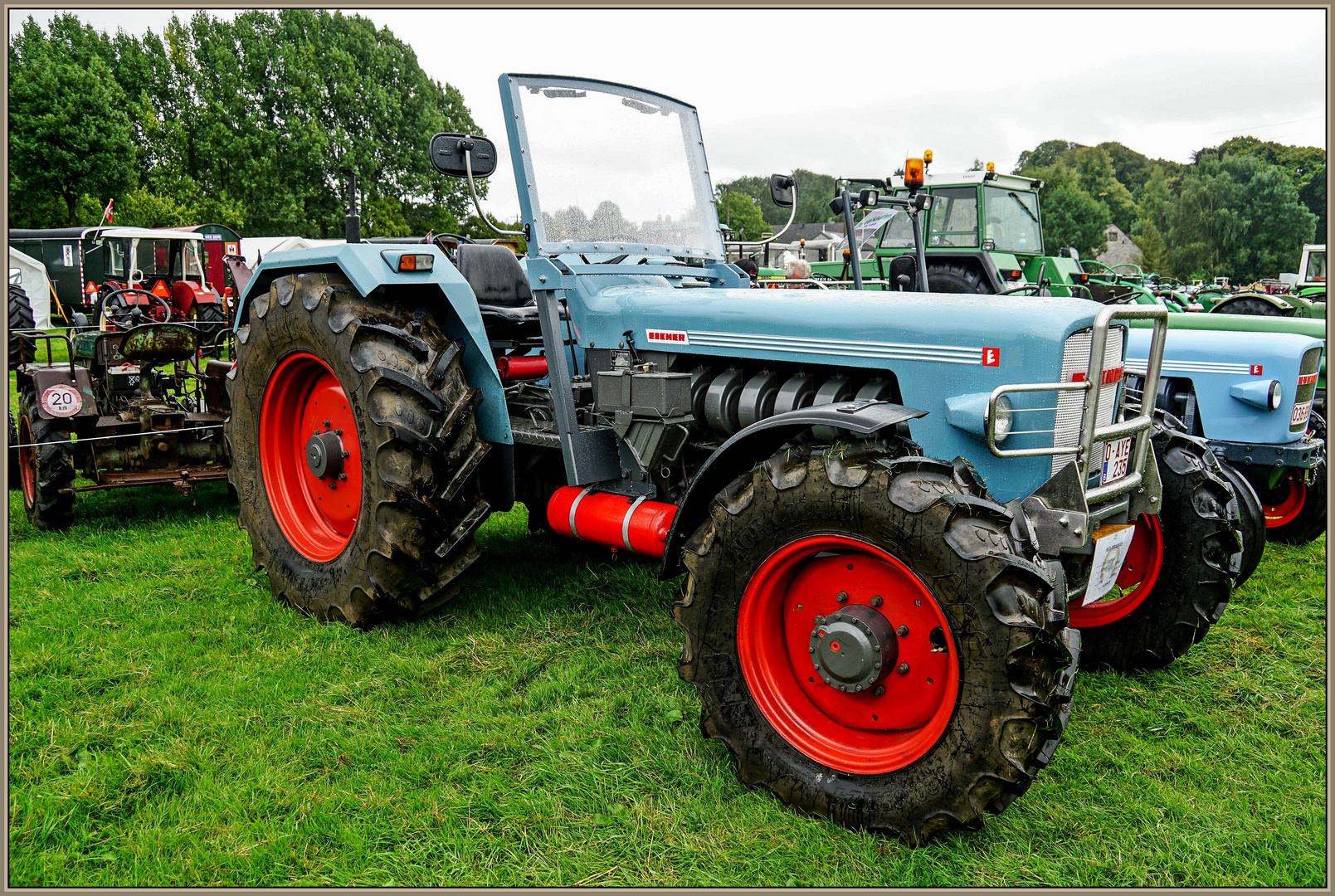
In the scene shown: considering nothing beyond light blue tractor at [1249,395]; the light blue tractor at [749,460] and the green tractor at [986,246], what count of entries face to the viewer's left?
0

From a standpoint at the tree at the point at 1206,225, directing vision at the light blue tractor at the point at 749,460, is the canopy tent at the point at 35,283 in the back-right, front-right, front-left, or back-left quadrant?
front-right

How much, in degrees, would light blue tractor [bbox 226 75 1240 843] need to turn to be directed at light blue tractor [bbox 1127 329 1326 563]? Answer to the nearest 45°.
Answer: approximately 90° to its left

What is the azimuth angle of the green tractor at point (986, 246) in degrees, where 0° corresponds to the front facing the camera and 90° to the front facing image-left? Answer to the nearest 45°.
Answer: approximately 315°

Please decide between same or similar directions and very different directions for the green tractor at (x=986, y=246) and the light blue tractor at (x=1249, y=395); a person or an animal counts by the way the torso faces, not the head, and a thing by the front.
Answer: same or similar directions

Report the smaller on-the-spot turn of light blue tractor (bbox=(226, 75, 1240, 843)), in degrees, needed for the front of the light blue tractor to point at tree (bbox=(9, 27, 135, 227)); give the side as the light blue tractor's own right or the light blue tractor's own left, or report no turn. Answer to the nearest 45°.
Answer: approximately 180°

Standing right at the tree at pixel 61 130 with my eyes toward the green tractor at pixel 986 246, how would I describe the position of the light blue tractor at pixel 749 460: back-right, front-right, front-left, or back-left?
front-right

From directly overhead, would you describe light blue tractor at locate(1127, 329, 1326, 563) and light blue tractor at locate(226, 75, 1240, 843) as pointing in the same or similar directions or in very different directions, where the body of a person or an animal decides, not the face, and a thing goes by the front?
same or similar directions

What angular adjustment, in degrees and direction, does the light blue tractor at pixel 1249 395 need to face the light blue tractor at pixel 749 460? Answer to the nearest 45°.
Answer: approximately 90° to its right

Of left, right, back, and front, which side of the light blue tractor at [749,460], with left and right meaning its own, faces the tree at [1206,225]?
left

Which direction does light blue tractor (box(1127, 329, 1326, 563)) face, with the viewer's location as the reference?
facing the viewer and to the right of the viewer

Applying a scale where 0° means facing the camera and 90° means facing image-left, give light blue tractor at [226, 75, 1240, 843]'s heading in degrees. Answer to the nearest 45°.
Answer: approximately 315°
